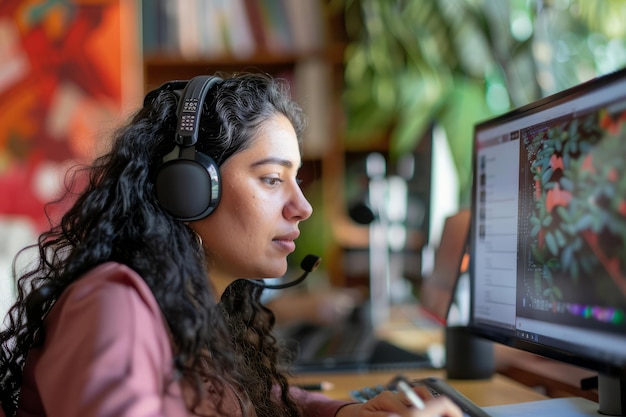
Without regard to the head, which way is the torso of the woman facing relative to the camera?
to the viewer's right

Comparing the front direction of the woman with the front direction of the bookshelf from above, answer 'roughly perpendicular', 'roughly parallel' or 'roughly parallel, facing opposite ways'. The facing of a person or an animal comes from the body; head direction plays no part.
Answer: roughly perpendicular

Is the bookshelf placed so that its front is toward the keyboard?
yes

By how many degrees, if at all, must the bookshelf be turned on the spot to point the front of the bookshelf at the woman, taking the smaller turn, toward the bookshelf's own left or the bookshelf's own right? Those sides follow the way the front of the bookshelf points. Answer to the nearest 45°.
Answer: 0° — it already faces them

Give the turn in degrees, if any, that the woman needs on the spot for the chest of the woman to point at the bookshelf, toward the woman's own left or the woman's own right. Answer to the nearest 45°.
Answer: approximately 90° to the woman's own left

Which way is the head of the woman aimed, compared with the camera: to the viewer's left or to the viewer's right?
to the viewer's right

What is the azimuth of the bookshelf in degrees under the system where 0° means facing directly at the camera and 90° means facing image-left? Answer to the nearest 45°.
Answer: approximately 0°

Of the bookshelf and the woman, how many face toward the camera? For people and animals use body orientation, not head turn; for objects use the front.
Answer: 1

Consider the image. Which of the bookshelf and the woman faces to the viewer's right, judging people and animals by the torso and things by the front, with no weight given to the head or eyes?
the woman
